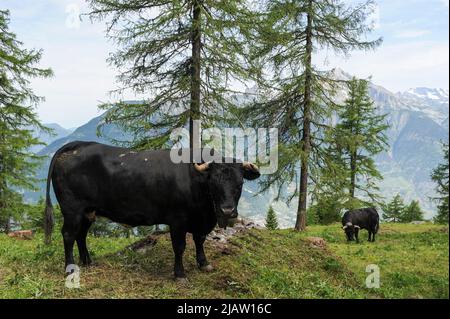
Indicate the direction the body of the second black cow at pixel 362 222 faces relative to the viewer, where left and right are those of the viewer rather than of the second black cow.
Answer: facing the viewer and to the left of the viewer

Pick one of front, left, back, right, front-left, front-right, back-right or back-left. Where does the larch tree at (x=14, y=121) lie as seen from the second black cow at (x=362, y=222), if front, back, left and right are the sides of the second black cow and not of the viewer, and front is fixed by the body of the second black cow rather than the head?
front-right

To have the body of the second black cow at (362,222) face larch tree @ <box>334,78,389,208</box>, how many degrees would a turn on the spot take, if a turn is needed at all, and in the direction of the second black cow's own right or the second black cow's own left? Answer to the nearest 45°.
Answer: approximately 135° to the second black cow's own right

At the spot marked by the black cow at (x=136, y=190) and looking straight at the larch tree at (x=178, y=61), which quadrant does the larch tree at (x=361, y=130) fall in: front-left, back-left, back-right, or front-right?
front-right

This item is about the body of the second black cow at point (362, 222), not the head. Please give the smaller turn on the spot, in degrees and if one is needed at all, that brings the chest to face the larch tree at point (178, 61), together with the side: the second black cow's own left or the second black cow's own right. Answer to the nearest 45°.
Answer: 0° — it already faces it

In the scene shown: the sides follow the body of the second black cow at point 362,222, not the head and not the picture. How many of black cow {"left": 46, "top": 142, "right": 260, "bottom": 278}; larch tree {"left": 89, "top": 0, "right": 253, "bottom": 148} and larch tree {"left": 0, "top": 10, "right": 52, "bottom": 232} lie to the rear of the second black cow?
0

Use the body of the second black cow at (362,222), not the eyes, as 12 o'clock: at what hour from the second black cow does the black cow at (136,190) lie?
The black cow is roughly at 11 o'clock from the second black cow.
